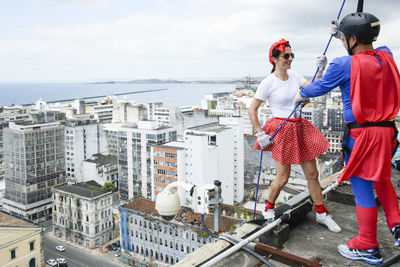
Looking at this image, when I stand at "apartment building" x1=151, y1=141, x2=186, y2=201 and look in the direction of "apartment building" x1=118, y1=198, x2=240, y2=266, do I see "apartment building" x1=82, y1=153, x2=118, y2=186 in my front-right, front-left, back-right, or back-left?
back-right

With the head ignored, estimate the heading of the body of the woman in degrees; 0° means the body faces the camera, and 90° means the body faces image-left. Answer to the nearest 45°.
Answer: approximately 315°

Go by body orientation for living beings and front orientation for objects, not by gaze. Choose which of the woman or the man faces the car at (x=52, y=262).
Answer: the man

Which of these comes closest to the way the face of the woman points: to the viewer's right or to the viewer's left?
to the viewer's right

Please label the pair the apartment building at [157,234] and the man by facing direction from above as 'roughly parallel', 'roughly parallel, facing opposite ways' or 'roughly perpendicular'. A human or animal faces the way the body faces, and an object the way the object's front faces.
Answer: roughly perpendicular

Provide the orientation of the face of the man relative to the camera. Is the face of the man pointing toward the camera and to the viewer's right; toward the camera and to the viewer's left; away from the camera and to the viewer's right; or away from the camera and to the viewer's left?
away from the camera and to the viewer's left

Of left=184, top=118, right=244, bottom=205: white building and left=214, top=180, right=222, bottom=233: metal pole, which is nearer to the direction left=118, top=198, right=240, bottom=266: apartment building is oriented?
the metal pole

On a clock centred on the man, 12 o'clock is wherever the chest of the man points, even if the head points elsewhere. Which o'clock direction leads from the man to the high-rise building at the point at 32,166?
The high-rise building is roughly at 12 o'clock from the man.
